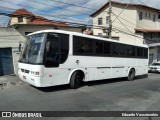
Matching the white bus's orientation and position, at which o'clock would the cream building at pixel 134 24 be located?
The cream building is roughly at 5 o'clock from the white bus.

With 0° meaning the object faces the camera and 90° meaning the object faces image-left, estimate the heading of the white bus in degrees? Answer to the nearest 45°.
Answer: approximately 45°
